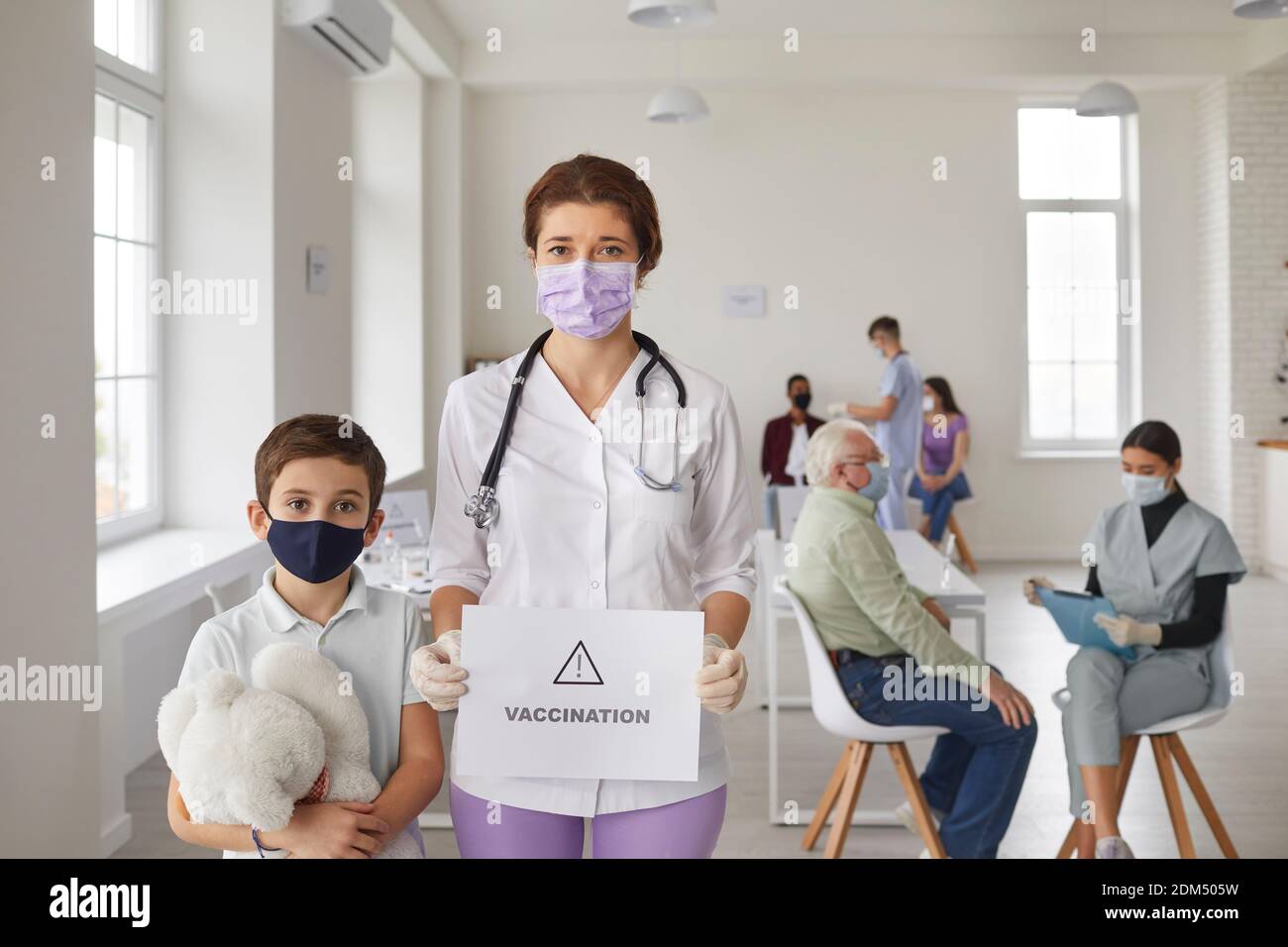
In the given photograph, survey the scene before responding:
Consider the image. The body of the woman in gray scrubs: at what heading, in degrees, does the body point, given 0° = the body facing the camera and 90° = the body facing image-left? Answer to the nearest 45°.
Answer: approximately 45°

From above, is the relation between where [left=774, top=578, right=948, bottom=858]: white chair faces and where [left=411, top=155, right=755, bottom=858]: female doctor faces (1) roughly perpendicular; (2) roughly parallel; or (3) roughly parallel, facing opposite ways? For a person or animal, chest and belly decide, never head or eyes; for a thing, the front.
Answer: roughly perpendicular

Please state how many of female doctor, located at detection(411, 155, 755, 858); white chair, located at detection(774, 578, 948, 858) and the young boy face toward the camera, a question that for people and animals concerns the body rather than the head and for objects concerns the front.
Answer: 2

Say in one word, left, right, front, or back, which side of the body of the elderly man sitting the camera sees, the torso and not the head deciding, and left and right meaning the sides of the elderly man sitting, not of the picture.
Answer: right
